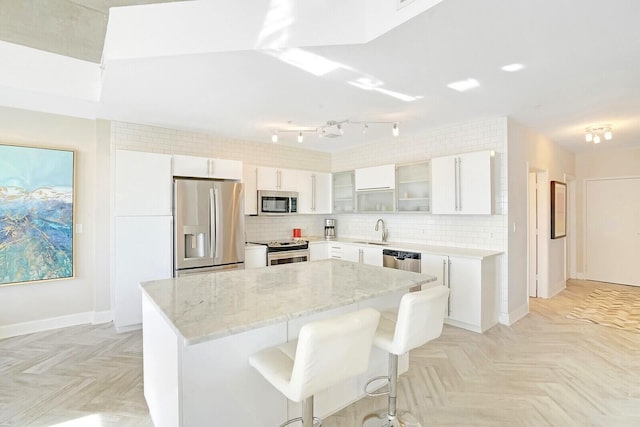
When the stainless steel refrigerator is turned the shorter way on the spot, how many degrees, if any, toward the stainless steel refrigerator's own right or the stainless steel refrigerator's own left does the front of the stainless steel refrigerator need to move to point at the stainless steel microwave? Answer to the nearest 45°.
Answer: approximately 90° to the stainless steel refrigerator's own left

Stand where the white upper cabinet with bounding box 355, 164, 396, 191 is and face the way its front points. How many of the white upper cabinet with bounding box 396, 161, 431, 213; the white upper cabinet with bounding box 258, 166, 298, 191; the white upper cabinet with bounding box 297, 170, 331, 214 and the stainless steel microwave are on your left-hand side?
1

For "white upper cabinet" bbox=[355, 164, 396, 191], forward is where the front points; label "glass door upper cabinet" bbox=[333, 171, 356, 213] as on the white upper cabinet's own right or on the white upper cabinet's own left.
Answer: on the white upper cabinet's own right

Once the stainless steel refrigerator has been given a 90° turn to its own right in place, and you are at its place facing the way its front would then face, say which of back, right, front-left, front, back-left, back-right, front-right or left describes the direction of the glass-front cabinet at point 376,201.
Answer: back-left

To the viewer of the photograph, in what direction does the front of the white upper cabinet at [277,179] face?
facing the viewer and to the right of the viewer

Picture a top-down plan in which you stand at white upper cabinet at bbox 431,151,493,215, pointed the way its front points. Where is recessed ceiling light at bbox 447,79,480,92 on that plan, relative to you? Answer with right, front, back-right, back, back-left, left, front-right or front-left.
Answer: front-left

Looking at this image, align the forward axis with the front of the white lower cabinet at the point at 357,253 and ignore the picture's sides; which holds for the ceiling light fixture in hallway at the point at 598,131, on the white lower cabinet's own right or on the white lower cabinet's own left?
on the white lower cabinet's own left

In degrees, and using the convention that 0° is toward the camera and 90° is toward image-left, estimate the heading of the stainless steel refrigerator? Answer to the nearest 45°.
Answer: approximately 315°

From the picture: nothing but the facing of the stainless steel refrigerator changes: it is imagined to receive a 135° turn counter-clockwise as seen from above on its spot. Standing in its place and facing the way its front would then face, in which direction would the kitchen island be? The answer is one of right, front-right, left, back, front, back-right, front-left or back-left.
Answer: back

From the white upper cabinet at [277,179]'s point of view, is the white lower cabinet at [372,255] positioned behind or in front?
in front

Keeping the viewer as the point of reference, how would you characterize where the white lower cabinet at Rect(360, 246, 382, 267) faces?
facing the viewer and to the left of the viewer

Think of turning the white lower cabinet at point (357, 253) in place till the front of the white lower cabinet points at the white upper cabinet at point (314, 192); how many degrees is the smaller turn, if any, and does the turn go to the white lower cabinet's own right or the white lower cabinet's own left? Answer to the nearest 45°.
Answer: approximately 90° to the white lower cabinet's own right
